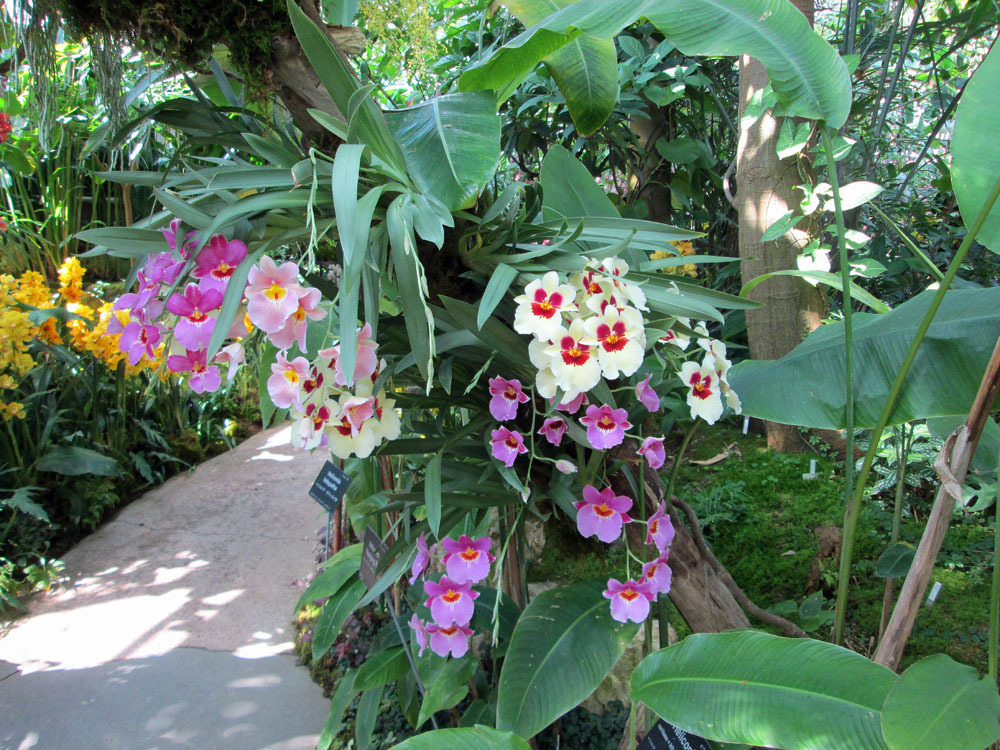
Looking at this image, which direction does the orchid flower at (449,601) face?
toward the camera

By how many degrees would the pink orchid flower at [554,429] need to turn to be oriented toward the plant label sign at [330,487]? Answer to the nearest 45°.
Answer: approximately 135° to its right

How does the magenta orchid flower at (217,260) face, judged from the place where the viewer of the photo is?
facing the viewer

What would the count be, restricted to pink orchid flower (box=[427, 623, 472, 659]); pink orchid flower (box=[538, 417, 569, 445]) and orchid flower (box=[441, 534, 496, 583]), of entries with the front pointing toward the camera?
3

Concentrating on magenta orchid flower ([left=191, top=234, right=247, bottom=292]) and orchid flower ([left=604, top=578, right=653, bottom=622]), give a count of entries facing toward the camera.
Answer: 2

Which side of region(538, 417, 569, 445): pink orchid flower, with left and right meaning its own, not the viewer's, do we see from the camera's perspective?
front

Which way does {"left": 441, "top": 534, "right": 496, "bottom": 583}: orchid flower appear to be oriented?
toward the camera
